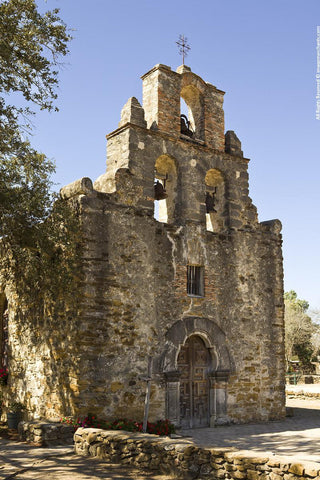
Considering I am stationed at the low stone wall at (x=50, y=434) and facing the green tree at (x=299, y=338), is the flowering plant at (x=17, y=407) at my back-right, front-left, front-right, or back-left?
front-left

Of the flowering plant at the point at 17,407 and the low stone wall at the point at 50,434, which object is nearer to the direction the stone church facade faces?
the low stone wall

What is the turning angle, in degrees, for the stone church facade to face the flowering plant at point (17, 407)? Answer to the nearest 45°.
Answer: approximately 135° to its right

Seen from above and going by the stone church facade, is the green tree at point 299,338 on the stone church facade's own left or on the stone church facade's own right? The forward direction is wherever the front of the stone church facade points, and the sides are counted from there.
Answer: on the stone church facade's own left

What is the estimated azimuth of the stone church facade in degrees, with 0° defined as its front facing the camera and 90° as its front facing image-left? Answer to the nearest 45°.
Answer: approximately 315°

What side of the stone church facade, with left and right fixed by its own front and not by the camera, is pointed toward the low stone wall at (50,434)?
right
